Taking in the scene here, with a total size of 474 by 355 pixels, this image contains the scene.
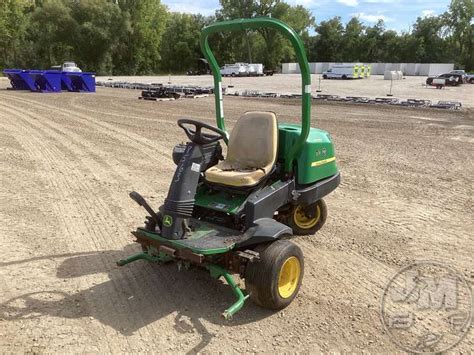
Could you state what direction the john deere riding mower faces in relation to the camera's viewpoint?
facing the viewer and to the left of the viewer

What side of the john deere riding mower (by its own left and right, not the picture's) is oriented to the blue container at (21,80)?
right

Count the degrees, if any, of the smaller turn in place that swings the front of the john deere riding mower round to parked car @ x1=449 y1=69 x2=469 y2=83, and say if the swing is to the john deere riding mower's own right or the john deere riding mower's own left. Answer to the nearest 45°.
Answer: approximately 180°

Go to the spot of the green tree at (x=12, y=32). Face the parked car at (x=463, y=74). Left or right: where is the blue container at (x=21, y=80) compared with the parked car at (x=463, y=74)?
right

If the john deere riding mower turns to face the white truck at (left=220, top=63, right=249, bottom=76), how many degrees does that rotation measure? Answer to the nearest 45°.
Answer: approximately 135° to its right

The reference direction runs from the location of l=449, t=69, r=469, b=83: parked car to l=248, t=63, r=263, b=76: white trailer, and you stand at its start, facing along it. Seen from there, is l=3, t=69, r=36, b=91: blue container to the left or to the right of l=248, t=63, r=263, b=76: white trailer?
left

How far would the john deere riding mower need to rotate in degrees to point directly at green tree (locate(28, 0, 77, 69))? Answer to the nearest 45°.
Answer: approximately 135° to its right

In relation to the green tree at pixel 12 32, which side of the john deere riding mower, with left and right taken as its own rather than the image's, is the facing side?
right
